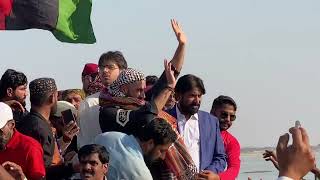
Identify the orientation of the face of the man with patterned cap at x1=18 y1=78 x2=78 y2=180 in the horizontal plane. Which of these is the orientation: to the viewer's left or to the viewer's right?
to the viewer's right

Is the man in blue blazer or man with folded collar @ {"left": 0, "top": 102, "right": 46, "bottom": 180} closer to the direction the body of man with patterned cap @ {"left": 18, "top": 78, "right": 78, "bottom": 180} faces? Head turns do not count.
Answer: the man in blue blazer

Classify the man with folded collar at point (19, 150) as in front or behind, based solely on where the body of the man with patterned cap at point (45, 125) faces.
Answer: behind

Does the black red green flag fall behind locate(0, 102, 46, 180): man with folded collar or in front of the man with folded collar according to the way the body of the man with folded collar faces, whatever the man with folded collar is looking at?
behind

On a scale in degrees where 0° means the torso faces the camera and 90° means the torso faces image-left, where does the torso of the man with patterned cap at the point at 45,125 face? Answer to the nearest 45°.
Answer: approximately 225°
